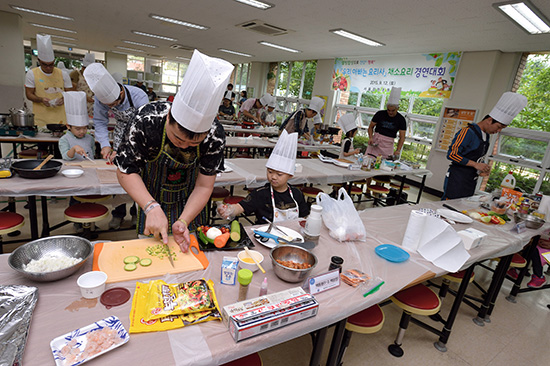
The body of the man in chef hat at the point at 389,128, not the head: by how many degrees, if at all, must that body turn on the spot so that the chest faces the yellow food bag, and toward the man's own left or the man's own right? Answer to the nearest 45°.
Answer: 0° — they already face it

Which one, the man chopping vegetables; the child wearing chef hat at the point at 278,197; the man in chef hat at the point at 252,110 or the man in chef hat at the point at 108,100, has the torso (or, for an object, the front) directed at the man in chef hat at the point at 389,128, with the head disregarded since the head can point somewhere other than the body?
the man in chef hat at the point at 252,110

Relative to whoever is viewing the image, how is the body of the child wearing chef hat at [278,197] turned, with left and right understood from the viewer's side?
facing the viewer

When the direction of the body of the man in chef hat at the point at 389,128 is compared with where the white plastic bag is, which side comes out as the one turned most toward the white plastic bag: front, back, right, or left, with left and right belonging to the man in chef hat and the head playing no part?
front

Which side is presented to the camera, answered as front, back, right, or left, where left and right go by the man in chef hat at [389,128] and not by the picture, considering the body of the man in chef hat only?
front

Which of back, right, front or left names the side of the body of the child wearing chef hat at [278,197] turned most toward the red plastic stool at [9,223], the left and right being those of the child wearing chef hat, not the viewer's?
right

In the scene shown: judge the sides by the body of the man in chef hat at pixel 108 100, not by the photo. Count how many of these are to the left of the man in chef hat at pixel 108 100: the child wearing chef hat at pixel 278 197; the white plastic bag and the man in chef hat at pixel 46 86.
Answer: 2

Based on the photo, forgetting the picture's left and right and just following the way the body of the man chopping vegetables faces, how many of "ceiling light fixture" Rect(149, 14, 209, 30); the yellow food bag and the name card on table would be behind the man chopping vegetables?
1

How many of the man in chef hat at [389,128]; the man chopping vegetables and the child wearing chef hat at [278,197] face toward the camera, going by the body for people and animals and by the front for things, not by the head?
3

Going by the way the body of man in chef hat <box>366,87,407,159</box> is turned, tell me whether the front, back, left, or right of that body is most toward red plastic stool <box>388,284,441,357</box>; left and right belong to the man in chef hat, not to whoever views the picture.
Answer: front

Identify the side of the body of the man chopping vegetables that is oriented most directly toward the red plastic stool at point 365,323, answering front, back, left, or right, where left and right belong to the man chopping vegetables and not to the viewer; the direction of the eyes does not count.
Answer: left

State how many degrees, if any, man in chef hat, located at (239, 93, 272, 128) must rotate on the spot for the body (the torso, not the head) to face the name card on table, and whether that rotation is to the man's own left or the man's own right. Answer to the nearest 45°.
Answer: approximately 45° to the man's own right

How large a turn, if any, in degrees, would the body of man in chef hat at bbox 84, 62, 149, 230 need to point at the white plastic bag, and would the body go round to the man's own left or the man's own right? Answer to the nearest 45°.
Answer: approximately 90° to the man's own left

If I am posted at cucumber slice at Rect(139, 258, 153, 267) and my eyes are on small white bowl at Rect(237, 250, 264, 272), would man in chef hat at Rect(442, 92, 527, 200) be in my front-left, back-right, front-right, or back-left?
front-left

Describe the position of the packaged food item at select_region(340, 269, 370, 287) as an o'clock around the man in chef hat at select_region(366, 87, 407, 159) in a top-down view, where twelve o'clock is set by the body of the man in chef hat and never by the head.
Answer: The packaged food item is roughly at 12 o'clock from the man in chef hat.

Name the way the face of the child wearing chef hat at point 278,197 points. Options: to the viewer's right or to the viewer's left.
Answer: to the viewer's left

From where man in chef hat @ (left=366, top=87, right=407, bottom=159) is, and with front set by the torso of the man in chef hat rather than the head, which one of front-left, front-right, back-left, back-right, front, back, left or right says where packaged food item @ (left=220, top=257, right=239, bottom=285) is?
front

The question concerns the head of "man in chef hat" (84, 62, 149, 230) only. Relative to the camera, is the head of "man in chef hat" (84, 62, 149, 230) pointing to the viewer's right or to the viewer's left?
to the viewer's left
